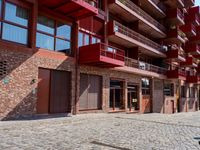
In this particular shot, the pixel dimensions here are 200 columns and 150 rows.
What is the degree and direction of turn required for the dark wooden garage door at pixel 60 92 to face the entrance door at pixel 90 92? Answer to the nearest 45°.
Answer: approximately 90° to its left
